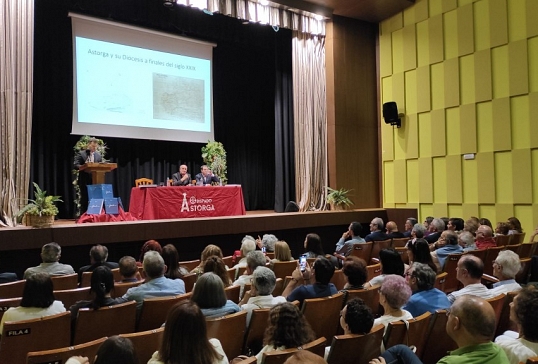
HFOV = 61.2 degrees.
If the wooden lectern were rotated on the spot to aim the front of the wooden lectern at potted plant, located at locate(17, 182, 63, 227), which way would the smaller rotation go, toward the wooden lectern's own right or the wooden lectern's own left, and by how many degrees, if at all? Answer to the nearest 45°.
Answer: approximately 45° to the wooden lectern's own right

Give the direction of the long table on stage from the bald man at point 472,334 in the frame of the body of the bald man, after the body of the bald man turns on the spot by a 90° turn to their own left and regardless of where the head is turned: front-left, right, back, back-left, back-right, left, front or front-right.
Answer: right

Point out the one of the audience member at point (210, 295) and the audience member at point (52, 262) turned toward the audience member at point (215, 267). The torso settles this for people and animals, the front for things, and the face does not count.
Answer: the audience member at point (210, 295)

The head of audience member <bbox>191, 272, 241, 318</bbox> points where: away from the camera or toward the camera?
away from the camera

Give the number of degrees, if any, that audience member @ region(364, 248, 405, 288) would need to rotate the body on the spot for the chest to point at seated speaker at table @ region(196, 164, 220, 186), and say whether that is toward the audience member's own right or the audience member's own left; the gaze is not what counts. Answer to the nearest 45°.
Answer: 0° — they already face them

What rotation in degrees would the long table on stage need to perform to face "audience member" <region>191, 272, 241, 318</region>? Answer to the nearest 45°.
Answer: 0° — it already faces them

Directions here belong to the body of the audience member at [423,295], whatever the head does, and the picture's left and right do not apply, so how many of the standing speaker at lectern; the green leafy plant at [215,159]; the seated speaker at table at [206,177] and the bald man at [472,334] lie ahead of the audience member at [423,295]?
3

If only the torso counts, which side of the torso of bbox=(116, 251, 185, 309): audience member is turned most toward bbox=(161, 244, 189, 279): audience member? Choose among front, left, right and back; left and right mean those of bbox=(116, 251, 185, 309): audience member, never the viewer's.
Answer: front

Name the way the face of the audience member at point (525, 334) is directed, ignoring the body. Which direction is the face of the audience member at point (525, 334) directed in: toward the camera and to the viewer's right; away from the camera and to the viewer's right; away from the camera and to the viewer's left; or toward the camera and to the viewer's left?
away from the camera and to the viewer's left

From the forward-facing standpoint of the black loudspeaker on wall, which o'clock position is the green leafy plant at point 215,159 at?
The green leafy plant is roughly at 1 o'clock from the black loudspeaker on wall.

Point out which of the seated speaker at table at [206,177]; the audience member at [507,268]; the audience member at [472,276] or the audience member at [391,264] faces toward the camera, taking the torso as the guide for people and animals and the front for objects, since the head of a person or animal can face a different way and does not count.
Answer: the seated speaker at table

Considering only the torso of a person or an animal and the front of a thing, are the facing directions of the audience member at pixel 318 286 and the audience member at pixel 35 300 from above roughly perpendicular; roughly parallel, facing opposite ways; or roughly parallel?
roughly parallel

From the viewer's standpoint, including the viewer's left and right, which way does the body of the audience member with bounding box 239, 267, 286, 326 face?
facing away from the viewer and to the left of the viewer

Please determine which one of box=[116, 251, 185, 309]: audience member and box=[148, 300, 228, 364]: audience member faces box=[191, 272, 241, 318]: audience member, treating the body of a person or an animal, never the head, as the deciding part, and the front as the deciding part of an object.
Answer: box=[148, 300, 228, 364]: audience member

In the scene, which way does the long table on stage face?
toward the camera

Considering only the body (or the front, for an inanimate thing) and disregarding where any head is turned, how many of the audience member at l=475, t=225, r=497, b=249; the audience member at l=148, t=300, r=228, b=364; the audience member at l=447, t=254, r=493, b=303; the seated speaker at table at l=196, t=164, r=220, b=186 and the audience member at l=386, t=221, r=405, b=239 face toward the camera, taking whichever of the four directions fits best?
1

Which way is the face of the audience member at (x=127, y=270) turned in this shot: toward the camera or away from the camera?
away from the camera

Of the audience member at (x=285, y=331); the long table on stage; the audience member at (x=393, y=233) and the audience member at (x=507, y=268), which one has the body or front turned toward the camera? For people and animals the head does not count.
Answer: the long table on stage

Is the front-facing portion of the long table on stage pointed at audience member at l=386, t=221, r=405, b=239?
no

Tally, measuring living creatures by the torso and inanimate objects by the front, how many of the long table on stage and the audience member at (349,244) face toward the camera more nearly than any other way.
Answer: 1

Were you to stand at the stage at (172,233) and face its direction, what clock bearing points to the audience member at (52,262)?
The audience member is roughly at 2 o'clock from the stage.

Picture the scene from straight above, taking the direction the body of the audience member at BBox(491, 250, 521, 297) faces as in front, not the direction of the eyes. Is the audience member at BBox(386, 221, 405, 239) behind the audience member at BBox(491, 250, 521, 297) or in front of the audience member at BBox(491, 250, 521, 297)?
in front

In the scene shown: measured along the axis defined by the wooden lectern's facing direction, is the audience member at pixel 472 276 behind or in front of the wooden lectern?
in front

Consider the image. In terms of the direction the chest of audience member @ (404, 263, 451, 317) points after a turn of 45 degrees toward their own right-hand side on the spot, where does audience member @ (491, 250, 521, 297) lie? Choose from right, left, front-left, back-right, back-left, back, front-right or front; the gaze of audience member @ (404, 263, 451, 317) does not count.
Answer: front-right

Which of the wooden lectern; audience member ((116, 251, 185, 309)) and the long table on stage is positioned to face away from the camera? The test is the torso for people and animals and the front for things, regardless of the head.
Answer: the audience member

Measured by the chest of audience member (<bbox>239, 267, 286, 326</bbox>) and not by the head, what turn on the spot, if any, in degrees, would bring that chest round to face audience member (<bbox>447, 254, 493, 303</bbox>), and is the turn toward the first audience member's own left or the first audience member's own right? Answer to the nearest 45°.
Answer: approximately 135° to the first audience member's own right
